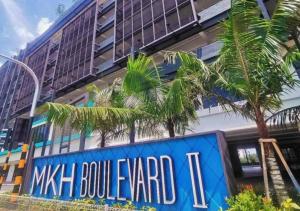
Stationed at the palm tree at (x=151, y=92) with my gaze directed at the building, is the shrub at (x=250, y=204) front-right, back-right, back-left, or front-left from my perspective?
back-right

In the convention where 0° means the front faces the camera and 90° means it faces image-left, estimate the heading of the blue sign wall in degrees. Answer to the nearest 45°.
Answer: approximately 45°

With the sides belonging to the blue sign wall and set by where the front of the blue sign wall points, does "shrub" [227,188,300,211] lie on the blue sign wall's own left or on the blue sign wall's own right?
on the blue sign wall's own left

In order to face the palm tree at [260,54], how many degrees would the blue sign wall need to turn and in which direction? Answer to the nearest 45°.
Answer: approximately 90° to its left

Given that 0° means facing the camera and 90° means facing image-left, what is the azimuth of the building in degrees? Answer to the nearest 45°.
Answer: approximately 45°

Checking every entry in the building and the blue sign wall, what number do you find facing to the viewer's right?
0
